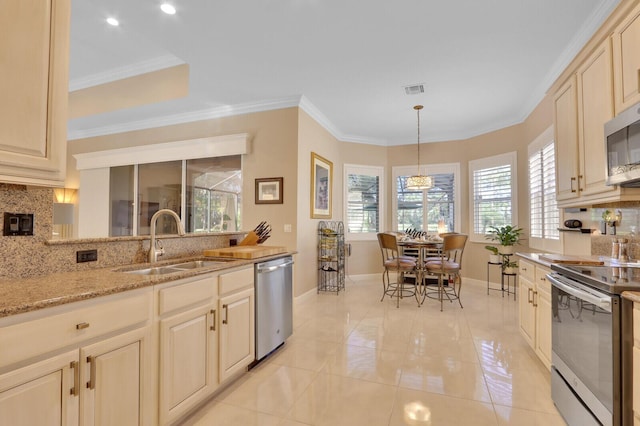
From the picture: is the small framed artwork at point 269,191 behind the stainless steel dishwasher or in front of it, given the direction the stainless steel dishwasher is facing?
behind

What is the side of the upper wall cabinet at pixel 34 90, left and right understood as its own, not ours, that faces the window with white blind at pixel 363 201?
left

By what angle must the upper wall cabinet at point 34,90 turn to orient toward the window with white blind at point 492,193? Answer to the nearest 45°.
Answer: approximately 45° to its left

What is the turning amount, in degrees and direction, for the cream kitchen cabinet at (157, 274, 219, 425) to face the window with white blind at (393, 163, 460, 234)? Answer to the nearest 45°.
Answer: approximately 90° to its left

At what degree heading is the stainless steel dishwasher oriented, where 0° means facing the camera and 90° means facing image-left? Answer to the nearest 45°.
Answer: approximately 315°

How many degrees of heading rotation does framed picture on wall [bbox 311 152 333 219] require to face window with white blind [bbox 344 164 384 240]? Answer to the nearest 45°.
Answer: approximately 90° to its left

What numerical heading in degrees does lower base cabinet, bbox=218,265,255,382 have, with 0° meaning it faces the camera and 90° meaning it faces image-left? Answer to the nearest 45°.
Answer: approximately 315°

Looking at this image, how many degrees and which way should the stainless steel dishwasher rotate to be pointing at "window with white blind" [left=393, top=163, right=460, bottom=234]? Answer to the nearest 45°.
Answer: approximately 90° to its left

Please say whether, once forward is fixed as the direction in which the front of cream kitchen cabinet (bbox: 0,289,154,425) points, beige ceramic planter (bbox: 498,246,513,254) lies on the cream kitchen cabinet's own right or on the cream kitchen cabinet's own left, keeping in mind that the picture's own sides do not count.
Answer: on the cream kitchen cabinet's own left
